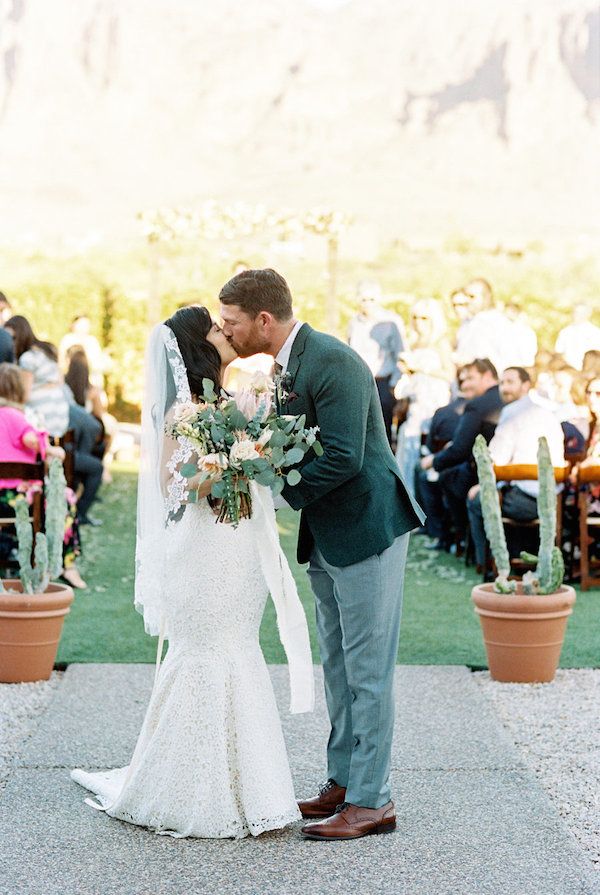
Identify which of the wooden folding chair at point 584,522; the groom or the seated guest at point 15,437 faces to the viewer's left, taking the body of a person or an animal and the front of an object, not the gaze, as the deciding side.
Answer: the groom

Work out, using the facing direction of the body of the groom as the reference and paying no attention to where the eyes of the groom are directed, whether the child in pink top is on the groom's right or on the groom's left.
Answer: on the groom's right

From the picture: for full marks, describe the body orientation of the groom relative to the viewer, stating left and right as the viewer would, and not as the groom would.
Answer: facing to the left of the viewer

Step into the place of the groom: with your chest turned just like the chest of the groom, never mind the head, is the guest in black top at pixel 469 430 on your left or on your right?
on your right

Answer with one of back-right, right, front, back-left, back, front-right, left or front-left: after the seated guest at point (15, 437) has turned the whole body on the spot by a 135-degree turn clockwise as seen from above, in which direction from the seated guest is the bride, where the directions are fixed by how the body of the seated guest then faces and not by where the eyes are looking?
front

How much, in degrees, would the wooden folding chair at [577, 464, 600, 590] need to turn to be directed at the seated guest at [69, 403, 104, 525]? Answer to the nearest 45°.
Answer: approximately 90° to its left

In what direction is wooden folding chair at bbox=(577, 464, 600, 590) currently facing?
away from the camera

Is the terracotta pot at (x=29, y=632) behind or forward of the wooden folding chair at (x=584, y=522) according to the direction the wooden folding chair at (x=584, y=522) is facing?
behind

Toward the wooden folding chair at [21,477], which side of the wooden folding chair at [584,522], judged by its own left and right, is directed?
left

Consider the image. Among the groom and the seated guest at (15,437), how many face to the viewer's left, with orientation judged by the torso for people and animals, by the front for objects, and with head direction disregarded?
1
